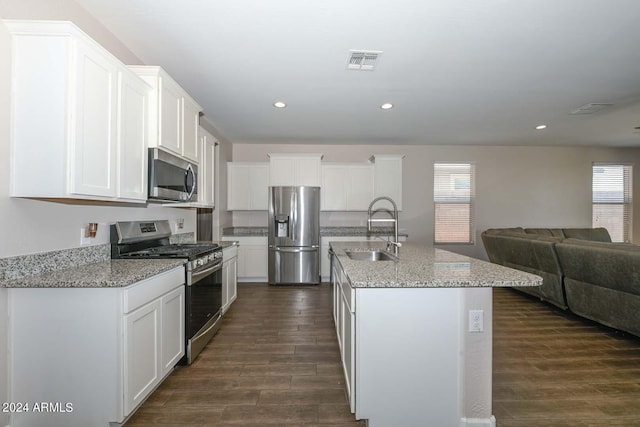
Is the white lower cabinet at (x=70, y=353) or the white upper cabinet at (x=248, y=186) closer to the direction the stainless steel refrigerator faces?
the white lower cabinet

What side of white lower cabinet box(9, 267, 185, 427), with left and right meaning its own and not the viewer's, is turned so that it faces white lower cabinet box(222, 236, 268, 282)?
left

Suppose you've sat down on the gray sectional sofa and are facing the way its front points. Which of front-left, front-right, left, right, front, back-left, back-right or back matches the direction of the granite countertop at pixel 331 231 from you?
back-left

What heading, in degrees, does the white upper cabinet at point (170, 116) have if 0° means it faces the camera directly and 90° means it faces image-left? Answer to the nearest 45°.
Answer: approximately 315°

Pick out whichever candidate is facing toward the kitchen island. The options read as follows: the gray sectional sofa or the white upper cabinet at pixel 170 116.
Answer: the white upper cabinet

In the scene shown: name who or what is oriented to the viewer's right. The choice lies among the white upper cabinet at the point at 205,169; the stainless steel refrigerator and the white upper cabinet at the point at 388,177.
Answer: the white upper cabinet at the point at 205,169

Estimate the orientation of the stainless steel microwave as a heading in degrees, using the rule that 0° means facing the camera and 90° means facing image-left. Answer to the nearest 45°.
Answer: approximately 315°

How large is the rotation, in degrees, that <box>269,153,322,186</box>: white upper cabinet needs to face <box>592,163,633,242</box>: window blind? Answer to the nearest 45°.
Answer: approximately 90° to its left

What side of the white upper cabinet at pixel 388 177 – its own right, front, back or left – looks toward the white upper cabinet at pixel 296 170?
right

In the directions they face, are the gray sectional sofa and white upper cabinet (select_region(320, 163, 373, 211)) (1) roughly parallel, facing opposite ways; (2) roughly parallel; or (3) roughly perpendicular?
roughly perpendicular

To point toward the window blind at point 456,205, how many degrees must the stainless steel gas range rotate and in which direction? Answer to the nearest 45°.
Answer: approximately 45° to its left

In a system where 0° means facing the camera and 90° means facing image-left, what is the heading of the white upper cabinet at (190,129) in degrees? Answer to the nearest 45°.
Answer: approximately 315°
